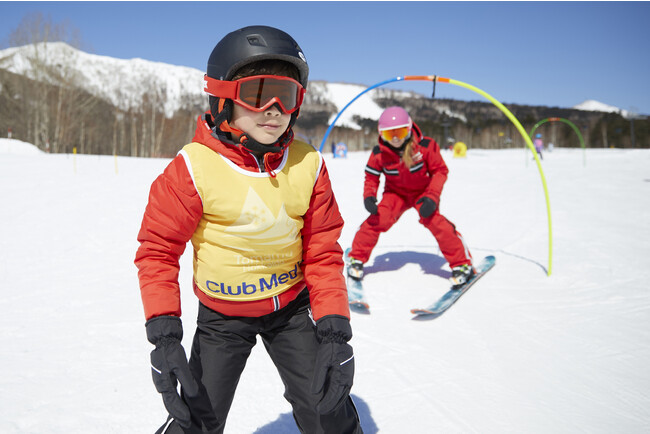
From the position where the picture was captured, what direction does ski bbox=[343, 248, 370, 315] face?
facing the viewer

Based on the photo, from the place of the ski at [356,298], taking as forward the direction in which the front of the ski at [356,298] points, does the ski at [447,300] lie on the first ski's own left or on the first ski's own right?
on the first ski's own left

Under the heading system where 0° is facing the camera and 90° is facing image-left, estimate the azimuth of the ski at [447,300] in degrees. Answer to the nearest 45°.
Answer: approximately 45°

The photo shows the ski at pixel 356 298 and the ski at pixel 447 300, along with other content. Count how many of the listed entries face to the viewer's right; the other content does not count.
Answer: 0

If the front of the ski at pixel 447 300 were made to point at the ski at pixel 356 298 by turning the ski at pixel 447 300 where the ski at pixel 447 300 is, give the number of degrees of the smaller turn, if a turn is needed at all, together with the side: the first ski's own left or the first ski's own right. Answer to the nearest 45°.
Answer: approximately 45° to the first ski's own right
